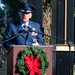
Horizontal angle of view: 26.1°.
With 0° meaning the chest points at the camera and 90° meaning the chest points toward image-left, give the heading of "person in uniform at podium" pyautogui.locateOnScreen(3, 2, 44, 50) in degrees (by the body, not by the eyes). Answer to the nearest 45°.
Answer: approximately 0°

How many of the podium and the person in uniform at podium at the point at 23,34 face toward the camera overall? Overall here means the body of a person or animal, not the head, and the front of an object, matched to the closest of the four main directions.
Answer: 2

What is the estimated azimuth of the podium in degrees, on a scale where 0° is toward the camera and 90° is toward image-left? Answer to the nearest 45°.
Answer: approximately 0°

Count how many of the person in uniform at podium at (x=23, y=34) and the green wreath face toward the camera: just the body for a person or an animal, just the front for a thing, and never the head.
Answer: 2
